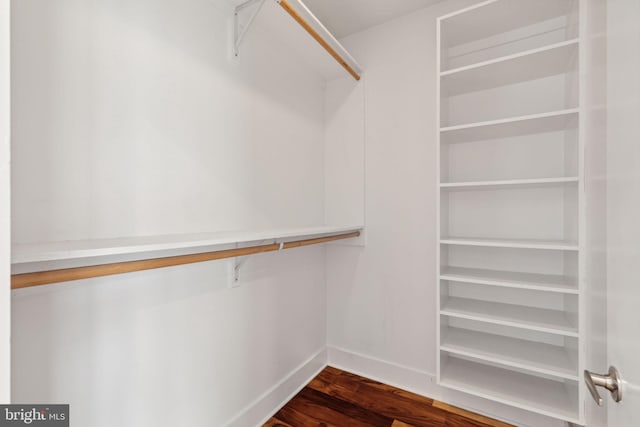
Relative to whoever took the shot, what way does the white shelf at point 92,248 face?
facing the viewer and to the right of the viewer

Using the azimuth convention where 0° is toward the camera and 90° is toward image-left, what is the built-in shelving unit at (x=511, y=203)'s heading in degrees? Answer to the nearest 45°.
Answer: approximately 45°

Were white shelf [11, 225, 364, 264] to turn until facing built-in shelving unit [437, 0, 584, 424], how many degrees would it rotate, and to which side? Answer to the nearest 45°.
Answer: approximately 45° to its left

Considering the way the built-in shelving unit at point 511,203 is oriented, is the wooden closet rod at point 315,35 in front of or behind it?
in front

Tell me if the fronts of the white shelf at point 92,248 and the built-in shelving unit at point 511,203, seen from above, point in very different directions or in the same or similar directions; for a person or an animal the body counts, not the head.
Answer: very different directions

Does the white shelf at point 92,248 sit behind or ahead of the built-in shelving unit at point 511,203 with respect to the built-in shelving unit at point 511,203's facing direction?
ahead
